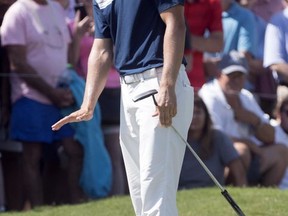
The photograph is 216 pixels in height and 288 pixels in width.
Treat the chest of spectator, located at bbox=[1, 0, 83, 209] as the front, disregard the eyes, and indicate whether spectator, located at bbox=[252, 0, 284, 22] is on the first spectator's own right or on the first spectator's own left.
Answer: on the first spectator's own left

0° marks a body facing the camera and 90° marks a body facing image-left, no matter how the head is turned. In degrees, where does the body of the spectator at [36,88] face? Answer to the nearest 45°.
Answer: approximately 315°

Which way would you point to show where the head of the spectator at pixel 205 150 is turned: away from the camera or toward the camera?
toward the camera
